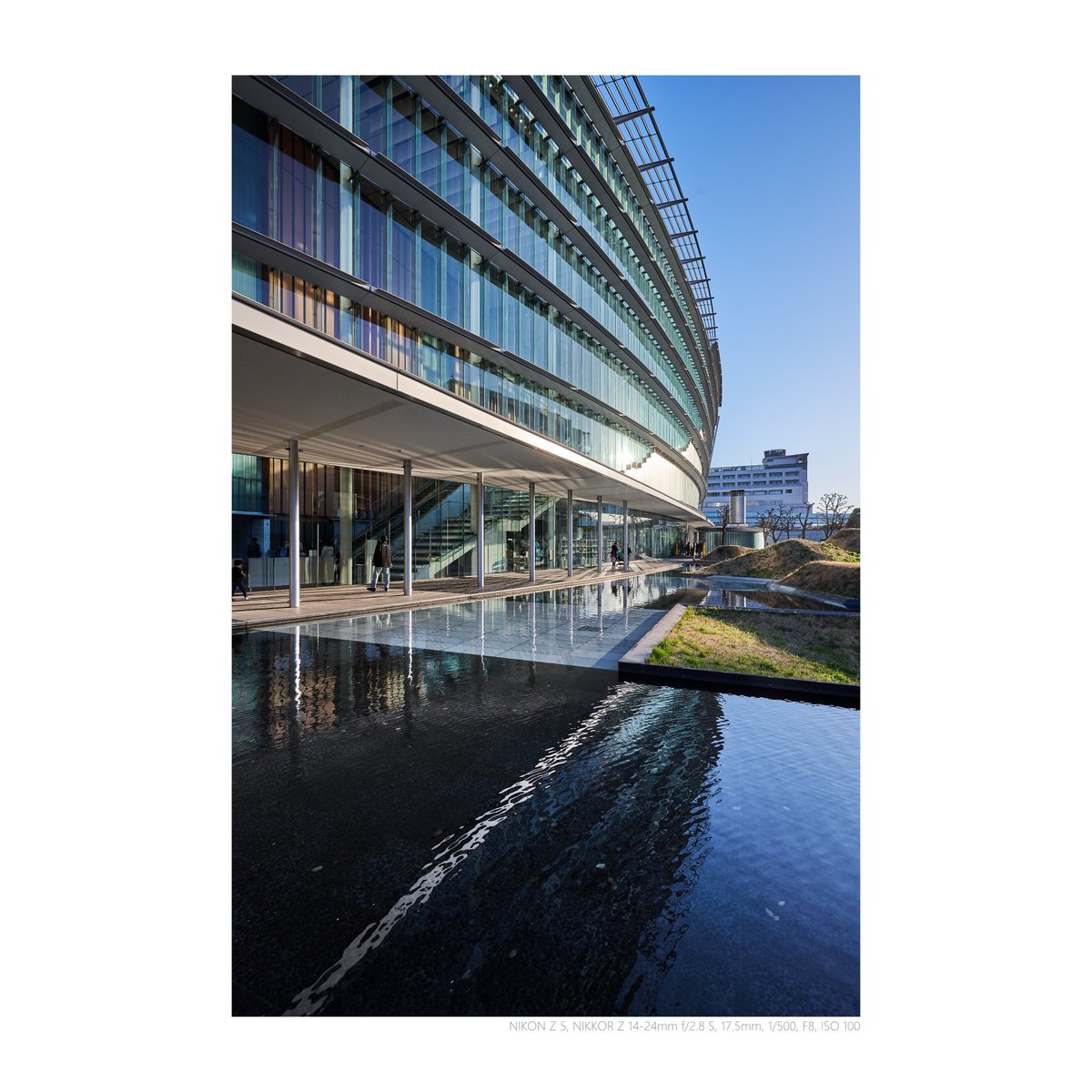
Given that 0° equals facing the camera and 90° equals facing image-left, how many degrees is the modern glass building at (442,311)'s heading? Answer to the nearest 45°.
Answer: approximately 315°

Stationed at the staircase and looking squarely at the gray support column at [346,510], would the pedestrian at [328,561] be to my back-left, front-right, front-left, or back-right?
front-left

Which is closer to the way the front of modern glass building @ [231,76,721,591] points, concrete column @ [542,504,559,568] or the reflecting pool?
the reflecting pool

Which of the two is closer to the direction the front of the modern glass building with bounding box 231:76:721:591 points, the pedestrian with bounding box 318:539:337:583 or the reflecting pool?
the reflecting pool
